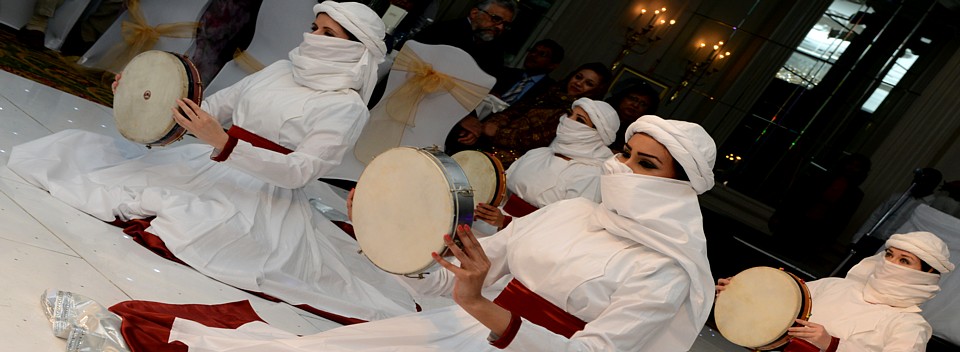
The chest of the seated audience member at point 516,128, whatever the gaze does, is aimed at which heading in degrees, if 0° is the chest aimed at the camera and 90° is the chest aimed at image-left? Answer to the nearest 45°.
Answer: approximately 45°

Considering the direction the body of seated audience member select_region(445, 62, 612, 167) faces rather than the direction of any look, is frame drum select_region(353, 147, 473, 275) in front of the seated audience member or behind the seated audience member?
in front

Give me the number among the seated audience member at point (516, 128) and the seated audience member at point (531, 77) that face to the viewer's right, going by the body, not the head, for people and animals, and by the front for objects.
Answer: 0

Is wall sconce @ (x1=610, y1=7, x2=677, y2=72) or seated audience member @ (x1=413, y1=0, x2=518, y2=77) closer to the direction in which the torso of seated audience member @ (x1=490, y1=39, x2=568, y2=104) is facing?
the seated audience member
